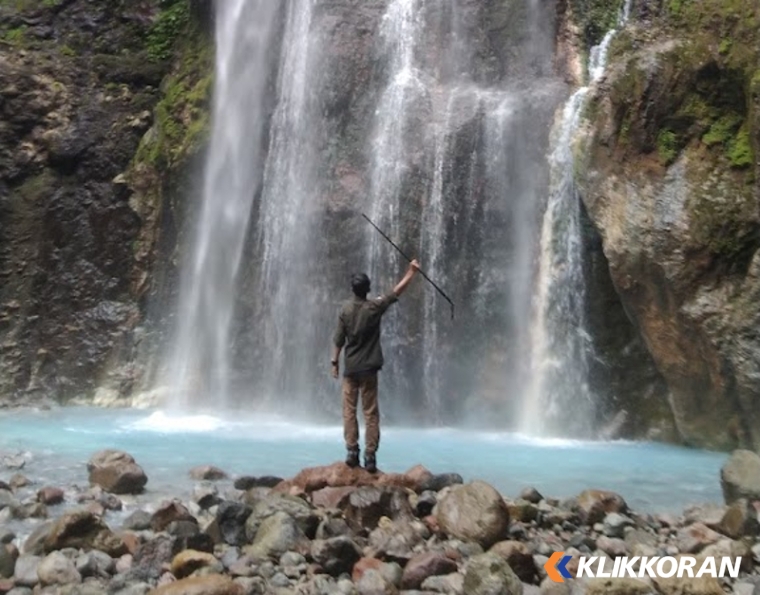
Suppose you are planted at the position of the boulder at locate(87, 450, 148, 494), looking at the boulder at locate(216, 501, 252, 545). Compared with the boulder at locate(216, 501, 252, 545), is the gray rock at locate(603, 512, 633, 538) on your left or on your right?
left

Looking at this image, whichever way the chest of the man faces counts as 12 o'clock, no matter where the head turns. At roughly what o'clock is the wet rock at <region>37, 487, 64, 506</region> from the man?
The wet rock is roughly at 9 o'clock from the man.

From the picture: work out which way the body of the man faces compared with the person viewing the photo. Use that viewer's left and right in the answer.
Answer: facing away from the viewer

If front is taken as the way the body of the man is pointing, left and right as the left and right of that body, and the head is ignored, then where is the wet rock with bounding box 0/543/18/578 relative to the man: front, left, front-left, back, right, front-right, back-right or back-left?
back-left

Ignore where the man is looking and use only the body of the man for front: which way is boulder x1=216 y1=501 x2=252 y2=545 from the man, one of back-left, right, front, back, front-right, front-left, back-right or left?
back-left

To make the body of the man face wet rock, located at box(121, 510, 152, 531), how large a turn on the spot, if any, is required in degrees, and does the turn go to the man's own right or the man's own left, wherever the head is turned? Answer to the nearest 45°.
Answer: approximately 135° to the man's own left

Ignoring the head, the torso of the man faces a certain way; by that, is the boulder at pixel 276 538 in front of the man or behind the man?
behind

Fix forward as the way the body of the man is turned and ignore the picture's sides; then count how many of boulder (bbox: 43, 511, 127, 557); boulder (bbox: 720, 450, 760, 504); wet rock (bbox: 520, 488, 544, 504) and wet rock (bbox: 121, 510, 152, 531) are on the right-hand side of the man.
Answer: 2

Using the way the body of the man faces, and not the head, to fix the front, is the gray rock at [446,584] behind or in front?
behind

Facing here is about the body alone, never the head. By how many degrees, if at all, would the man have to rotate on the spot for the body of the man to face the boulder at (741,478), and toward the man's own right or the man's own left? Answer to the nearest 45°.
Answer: approximately 90° to the man's own right

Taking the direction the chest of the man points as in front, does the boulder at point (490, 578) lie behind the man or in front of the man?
behind

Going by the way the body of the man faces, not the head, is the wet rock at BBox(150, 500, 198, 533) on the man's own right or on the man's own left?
on the man's own left

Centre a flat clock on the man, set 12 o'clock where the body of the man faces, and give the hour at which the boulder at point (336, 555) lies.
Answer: The boulder is roughly at 6 o'clock from the man.
